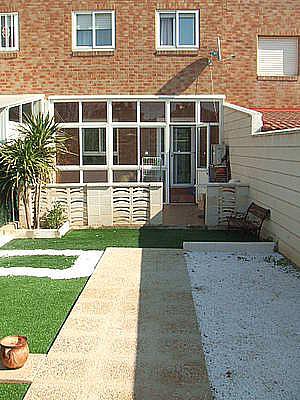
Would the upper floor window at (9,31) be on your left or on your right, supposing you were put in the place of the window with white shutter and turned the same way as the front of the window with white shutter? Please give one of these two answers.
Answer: on your right

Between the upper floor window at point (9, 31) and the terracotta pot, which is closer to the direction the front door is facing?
the terracotta pot

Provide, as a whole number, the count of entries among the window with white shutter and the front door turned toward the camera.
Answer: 2

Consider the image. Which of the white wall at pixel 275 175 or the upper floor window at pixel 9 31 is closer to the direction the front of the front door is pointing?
the white wall

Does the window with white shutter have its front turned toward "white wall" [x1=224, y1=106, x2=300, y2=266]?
yes
